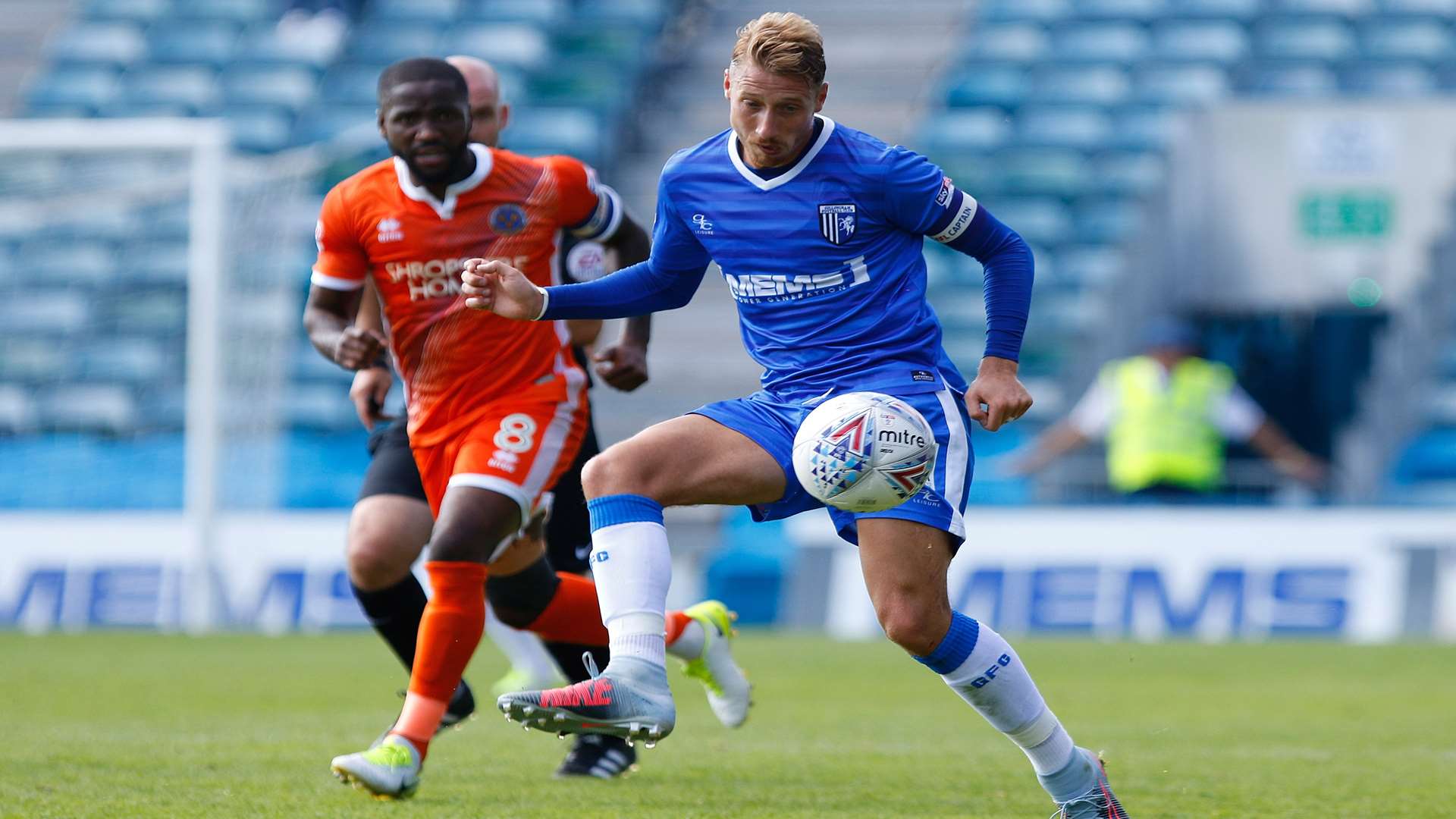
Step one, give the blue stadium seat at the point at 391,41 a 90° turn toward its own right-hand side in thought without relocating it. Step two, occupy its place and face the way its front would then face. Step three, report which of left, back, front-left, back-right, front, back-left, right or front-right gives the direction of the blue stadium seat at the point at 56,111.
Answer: front

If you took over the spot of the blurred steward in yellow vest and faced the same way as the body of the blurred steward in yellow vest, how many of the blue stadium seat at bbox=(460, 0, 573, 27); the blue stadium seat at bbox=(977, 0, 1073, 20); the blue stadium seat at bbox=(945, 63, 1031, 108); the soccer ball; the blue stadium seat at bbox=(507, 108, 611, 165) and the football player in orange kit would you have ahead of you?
2

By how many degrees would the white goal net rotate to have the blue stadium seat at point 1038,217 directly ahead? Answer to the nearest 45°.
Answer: approximately 90° to its left

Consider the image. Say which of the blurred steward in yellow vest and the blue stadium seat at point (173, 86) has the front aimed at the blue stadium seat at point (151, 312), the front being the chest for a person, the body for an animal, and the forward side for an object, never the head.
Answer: the blue stadium seat at point (173, 86)

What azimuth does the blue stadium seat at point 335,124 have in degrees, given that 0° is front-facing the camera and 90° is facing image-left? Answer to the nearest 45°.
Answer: approximately 0°

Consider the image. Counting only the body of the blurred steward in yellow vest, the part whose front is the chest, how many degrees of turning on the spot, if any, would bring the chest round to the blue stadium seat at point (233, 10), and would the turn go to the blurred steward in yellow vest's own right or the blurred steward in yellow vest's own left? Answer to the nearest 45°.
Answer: approximately 135° to the blurred steward in yellow vest's own right

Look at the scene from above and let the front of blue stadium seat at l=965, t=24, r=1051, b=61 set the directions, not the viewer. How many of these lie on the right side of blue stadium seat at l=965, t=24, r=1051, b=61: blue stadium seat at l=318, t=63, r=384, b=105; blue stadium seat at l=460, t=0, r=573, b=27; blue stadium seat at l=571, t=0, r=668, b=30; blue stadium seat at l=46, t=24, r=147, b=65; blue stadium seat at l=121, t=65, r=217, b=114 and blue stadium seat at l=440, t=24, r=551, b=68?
6

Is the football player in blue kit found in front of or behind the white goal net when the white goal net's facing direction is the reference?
in front

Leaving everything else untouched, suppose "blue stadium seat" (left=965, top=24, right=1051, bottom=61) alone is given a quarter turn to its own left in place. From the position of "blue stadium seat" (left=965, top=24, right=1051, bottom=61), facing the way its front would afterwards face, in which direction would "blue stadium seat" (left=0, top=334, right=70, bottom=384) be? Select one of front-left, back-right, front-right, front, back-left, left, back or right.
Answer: back-right

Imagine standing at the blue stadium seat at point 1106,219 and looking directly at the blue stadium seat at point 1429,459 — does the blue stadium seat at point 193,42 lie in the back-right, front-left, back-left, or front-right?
back-right
